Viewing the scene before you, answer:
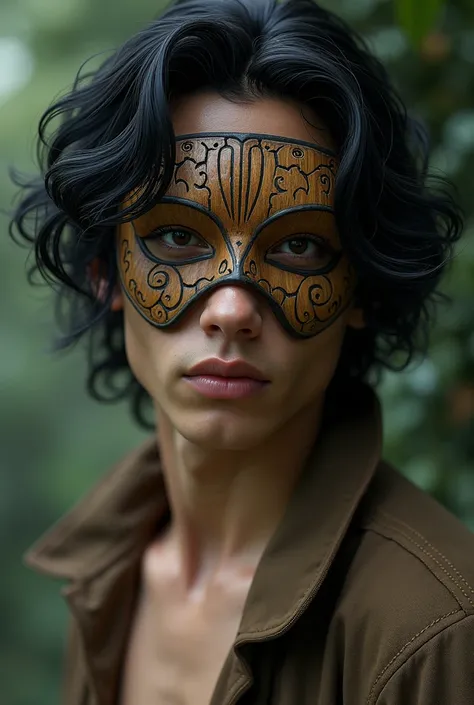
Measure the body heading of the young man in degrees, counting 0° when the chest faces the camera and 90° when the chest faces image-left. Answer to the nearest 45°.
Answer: approximately 45°
